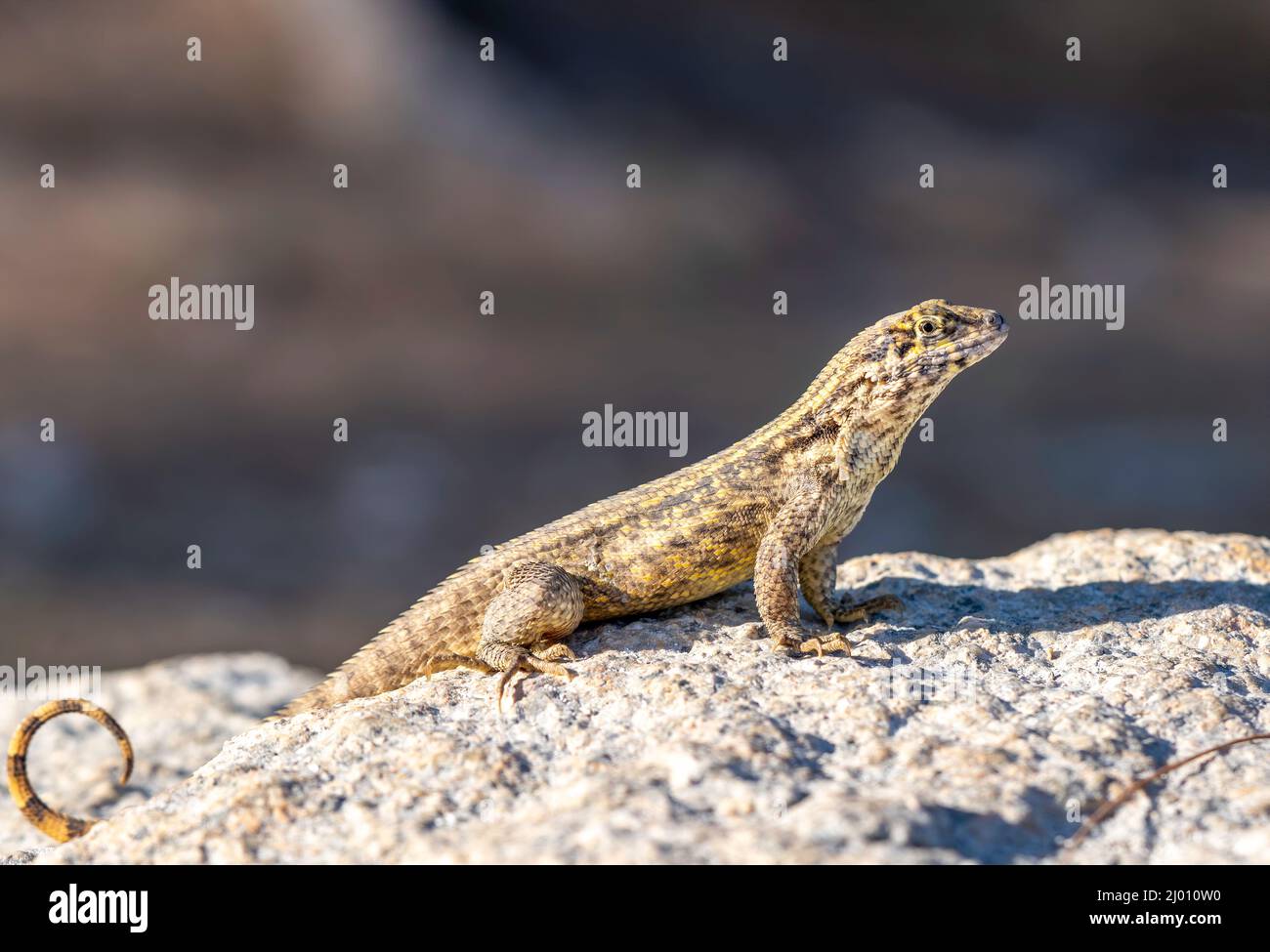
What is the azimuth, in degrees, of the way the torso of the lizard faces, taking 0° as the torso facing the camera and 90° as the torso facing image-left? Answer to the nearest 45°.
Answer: approximately 270°

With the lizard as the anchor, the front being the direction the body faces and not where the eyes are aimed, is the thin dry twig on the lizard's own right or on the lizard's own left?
on the lizard's own right
